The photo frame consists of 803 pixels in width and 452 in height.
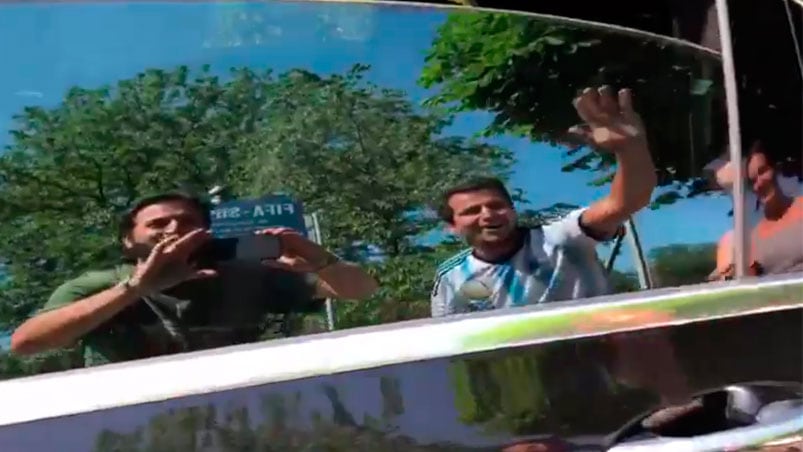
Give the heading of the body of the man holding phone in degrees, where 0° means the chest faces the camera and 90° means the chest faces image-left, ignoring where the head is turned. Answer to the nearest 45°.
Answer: approximately 0°

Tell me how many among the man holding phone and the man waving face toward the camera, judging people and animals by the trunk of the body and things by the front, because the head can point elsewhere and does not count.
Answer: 2

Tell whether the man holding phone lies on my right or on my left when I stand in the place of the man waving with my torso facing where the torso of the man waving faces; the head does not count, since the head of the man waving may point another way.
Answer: on my right

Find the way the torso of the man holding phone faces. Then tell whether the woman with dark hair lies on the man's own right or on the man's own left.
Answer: on the man's own left

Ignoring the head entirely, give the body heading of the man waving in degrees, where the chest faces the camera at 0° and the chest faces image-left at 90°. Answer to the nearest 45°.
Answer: approximately 0°

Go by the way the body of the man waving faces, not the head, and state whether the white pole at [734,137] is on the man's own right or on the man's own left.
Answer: on the man's own left

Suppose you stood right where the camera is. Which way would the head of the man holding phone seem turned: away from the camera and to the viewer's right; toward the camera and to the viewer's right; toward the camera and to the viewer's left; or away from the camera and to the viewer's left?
toward the camera and to the viewer's right

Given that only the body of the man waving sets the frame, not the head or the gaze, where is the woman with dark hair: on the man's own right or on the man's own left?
on the man's own left
